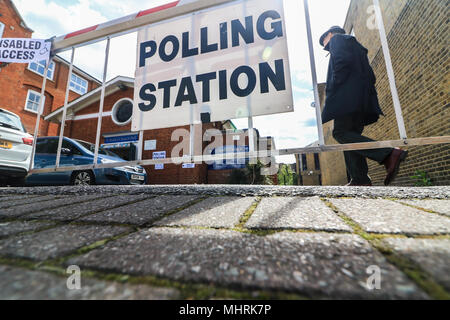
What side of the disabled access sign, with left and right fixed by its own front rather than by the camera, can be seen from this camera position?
front

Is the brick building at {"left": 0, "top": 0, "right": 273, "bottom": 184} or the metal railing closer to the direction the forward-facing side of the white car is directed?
the brick building

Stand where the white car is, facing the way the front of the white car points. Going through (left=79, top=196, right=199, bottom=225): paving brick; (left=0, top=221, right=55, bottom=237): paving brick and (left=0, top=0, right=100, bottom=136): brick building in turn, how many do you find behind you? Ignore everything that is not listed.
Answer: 2

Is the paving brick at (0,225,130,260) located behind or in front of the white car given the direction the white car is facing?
behind

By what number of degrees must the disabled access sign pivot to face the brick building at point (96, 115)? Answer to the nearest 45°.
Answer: approximately 180°

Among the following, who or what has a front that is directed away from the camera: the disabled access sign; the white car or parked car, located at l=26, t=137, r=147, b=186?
the white car

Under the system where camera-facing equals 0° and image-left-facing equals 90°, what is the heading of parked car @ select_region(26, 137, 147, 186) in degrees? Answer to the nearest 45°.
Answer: approximately 315°

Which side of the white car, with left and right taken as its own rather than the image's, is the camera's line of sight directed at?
back

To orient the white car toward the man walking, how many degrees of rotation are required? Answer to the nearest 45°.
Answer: approximately 135° to its right

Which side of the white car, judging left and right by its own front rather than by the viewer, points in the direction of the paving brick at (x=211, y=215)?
back

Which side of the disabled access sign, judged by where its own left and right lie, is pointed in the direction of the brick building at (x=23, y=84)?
back

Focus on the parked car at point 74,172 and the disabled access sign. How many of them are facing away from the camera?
0

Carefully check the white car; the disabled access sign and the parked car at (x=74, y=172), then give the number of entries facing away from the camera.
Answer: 1

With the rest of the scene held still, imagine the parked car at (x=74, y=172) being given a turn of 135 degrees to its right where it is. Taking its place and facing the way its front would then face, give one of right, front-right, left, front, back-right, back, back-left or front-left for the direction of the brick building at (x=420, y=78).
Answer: back-left
